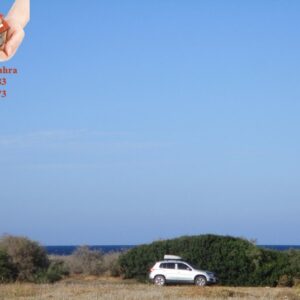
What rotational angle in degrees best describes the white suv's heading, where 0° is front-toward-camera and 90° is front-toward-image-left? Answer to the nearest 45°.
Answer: approximately 270°
